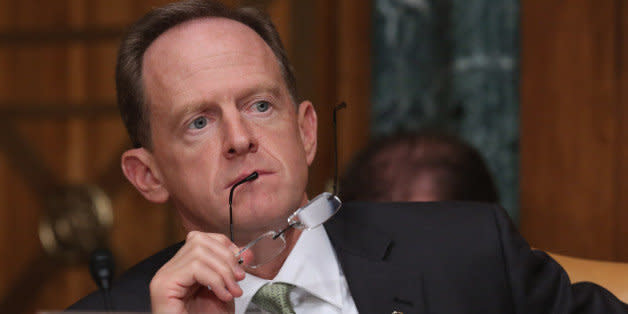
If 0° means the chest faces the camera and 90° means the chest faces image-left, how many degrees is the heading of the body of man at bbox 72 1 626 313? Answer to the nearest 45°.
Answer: approximately 0°
